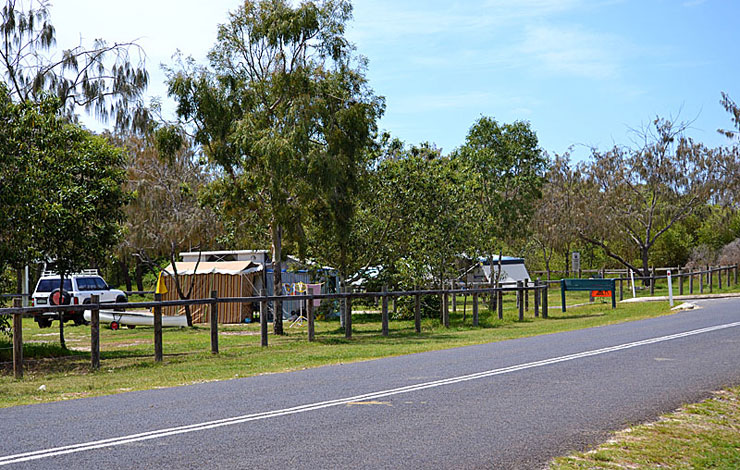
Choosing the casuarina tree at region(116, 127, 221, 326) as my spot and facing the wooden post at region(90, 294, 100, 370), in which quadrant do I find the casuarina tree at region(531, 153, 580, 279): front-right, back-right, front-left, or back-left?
back-left

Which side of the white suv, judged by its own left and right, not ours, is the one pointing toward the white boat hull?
right

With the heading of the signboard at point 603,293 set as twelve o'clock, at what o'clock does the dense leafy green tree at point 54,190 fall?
The dense leafy green tree is roughly at 1 o'clock from the signboard.

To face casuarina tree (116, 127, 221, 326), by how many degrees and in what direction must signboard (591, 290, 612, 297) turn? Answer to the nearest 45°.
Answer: approximately 90° to its right

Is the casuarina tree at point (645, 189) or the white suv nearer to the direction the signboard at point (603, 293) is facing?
the white suv

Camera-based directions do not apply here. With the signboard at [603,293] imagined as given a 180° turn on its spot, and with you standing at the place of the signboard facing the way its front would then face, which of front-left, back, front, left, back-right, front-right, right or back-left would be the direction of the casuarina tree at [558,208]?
front

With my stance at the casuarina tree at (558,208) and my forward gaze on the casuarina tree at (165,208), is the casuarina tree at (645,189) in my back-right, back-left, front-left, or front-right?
back-left

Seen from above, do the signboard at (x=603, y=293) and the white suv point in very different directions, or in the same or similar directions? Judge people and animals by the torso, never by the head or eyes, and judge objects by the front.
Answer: very different directions
